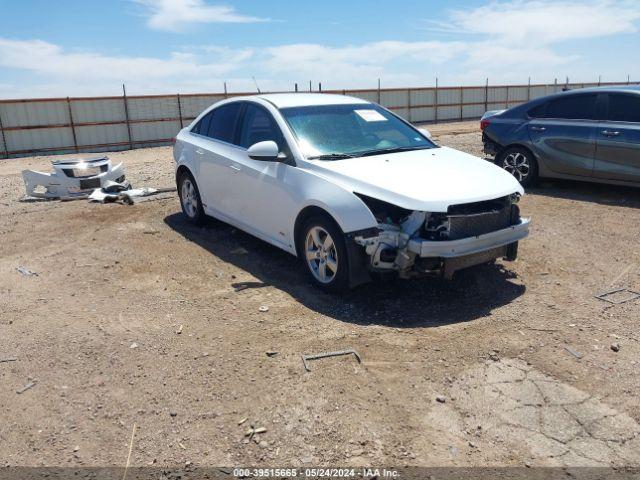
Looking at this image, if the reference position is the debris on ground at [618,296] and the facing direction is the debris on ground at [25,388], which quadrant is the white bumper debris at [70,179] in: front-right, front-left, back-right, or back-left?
front-right

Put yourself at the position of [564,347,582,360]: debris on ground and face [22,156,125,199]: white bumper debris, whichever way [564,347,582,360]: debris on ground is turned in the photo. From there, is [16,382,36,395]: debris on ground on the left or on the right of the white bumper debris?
left

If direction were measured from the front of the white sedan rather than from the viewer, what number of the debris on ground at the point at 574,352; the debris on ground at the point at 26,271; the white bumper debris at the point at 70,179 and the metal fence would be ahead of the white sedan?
1

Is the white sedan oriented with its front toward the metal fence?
no

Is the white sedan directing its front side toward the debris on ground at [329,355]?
no

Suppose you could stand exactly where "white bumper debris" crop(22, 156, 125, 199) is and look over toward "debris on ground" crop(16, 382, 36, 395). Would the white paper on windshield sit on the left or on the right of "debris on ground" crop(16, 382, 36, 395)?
left

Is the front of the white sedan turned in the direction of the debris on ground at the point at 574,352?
yes

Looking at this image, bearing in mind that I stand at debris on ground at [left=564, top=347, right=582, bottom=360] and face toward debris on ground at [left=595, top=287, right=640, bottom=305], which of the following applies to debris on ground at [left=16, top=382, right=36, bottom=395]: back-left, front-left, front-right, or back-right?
back-left

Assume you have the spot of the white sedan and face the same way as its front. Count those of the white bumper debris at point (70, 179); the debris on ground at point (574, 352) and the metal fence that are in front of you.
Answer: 1

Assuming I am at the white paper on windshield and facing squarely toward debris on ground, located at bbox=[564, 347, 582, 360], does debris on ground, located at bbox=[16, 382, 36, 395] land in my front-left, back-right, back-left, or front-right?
front-right

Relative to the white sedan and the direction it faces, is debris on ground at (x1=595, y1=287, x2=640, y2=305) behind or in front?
in front

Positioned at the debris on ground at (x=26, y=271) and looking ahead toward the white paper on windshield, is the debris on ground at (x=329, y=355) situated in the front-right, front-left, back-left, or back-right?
front-right

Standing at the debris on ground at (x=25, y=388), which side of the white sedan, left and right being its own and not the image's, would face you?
right

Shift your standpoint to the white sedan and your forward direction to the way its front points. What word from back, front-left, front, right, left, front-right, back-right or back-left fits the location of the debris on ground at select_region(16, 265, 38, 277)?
back-right

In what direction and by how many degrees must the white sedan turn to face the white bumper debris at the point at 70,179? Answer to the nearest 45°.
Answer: approximately 180°

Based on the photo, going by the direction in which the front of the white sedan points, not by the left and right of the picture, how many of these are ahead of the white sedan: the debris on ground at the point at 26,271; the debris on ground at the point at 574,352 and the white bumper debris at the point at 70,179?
1

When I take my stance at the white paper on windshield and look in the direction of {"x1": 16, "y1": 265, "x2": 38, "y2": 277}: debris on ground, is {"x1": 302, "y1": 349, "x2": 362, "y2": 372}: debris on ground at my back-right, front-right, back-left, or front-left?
front-left

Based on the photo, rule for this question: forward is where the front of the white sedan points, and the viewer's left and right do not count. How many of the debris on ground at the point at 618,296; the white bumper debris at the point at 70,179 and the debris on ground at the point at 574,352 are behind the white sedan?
1
